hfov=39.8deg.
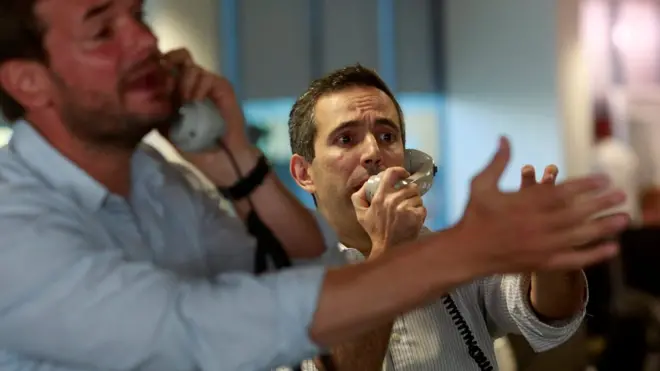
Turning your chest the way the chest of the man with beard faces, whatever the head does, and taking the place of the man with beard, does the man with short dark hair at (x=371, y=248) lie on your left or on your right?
on your left

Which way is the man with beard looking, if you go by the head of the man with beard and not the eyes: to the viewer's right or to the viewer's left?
to the viewer's right

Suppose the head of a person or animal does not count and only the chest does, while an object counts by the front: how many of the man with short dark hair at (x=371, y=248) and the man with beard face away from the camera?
0

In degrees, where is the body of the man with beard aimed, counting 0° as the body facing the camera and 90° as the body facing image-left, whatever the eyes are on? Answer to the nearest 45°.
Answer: approximately 315°

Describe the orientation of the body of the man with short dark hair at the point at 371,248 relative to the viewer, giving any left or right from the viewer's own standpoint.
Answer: facing the viewer and to the right of the viewer

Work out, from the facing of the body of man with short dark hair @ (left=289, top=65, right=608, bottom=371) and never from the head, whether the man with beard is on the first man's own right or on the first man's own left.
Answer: on the first man's own right

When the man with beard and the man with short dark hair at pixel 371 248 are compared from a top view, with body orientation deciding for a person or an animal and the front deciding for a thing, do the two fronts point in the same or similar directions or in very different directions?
same or similar directions
